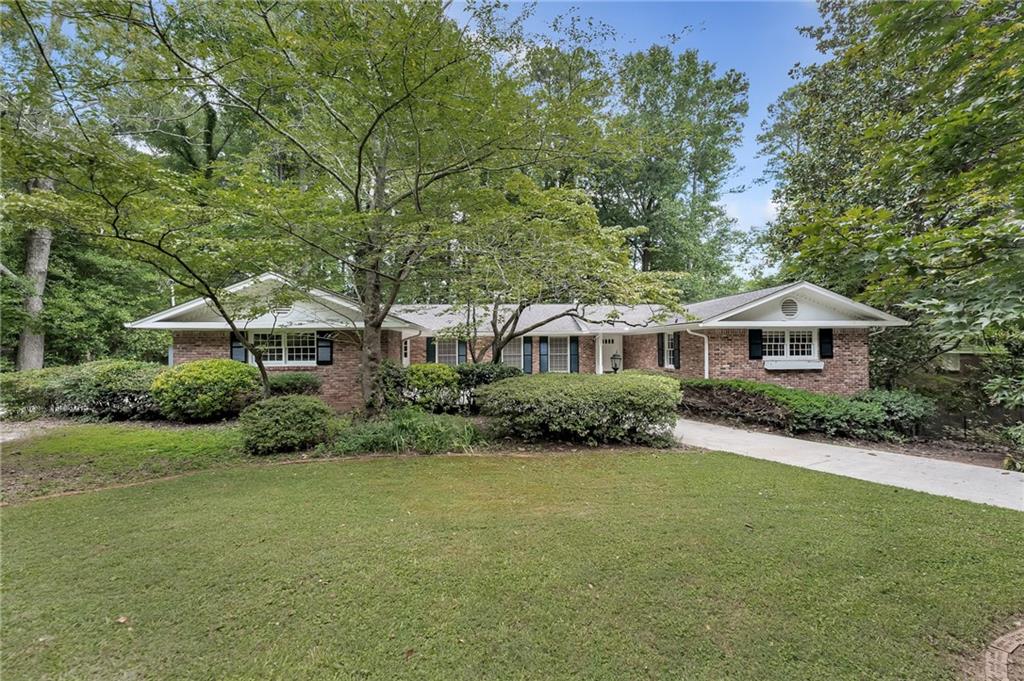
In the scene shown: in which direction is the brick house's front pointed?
toward the camera

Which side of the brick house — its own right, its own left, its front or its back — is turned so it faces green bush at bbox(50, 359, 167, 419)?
right

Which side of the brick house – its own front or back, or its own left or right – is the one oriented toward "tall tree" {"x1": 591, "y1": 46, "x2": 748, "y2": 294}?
back

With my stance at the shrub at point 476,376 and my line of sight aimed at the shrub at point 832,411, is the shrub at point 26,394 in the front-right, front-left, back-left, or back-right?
back-right

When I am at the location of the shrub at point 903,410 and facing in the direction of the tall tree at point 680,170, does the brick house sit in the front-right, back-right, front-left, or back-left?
front-left

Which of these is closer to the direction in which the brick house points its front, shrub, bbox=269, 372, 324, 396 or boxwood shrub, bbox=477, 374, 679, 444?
the boxwood shrub

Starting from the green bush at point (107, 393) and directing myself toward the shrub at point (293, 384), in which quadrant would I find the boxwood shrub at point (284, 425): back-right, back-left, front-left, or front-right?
front-right

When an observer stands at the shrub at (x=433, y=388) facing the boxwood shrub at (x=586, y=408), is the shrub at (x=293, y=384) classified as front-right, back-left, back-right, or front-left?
back-right

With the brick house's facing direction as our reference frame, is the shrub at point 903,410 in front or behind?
in front

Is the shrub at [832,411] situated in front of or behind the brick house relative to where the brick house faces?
in front

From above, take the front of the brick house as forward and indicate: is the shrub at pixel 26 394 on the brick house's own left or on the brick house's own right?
on the brick house's own right
